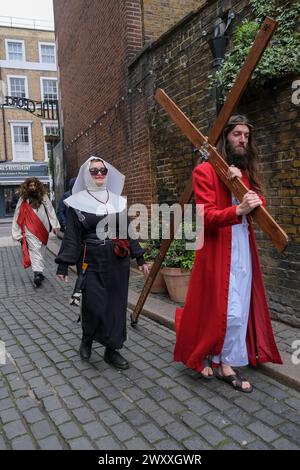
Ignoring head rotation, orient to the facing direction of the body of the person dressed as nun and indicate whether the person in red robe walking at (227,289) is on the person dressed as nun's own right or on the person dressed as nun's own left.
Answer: on the person dressed as nun's own left

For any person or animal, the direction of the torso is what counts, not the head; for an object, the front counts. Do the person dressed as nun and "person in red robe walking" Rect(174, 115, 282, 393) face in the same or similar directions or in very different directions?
same or similar directions

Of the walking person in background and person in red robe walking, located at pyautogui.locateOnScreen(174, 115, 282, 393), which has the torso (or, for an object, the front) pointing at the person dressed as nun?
the walking person in background

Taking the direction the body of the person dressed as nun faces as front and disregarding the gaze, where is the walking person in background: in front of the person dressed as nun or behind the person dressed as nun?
behind

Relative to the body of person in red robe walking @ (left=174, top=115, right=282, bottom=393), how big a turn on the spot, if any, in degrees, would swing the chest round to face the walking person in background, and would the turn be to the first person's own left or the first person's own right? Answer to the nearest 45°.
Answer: approximately 180°

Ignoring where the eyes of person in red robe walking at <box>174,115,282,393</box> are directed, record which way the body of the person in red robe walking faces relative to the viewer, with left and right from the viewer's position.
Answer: facing the viewer and to the right of the viewer

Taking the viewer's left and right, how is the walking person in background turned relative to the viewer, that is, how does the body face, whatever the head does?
facing the viewer

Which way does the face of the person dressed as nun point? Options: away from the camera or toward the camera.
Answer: toward the camera

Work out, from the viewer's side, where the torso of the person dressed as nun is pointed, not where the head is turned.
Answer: toward the camera
